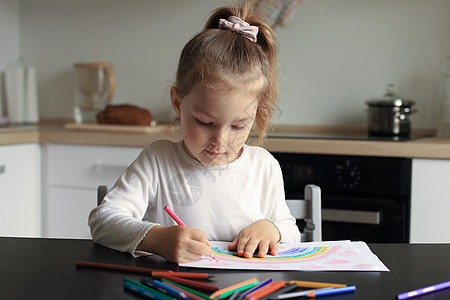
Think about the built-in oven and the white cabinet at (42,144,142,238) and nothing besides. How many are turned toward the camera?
2

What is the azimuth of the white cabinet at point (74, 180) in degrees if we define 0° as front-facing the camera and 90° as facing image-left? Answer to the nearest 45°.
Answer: approximately 0°

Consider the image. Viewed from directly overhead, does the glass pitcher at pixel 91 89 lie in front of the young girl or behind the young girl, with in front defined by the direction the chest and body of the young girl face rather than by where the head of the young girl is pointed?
behind

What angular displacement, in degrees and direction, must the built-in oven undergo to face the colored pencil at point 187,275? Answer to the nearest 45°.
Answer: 0° — it already faces it
